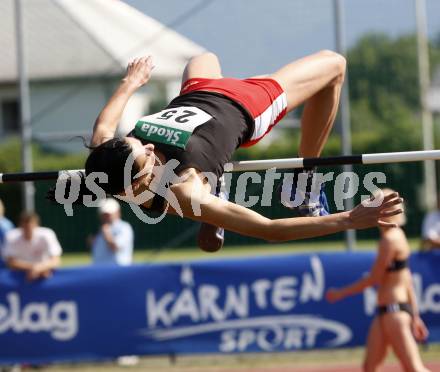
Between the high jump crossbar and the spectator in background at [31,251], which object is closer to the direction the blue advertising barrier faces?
the high jump crossbar

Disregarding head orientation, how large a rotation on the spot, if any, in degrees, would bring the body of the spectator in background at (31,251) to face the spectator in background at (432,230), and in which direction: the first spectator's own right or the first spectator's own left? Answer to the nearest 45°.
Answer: approximately 90° to the first spectator's own left

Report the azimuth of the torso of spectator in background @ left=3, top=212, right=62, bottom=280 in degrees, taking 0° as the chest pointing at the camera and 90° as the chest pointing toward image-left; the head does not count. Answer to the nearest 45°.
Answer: approximately 0°

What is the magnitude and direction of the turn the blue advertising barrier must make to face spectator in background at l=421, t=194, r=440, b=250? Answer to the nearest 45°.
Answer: approximately 90° to its left

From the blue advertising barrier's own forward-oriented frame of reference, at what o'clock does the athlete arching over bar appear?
The athlete arching over bar is roughly at 12 o'clock from the blue advertising barrier.

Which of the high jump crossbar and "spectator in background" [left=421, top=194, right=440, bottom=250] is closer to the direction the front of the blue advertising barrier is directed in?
the high jump crossbar

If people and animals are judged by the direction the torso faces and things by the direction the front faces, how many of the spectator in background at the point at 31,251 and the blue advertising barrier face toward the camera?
2

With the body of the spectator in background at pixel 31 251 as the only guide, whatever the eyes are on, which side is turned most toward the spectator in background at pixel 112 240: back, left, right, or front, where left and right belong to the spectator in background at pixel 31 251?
left

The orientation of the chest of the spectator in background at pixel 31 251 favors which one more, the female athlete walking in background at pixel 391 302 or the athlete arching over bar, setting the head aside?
the athlete arching over bar

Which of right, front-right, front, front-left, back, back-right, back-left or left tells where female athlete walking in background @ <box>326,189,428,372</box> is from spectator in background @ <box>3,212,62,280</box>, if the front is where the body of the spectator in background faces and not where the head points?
front-left
